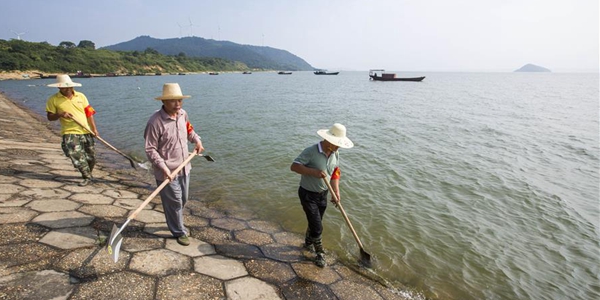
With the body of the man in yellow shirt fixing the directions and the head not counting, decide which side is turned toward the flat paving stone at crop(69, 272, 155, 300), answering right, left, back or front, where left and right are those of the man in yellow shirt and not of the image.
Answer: front

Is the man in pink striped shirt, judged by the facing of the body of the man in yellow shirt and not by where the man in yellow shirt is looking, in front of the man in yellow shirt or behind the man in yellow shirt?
in front

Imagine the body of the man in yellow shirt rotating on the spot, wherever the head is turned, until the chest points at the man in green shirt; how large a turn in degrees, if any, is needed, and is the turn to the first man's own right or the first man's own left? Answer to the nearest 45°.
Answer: approximately 45° to the first man's own left

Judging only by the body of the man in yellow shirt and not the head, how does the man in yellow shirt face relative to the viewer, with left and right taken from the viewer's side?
facing the viewer

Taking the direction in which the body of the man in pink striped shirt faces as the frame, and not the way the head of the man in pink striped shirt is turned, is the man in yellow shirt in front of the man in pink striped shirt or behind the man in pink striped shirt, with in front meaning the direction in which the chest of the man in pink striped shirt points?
behind

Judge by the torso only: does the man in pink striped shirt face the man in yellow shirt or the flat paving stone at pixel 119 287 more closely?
the flat paving stone

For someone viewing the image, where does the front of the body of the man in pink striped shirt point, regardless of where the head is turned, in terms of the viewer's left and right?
facing the viewer and to the right of the viewer

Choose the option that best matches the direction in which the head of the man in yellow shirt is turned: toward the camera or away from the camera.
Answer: toward the camera

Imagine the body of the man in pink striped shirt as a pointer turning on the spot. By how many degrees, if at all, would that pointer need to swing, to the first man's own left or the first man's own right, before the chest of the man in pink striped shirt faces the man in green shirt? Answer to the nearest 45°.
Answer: approximately 45° to the first man's own left

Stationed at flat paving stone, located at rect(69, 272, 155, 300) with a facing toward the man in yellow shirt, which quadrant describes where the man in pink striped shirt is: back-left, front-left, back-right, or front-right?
front-right
